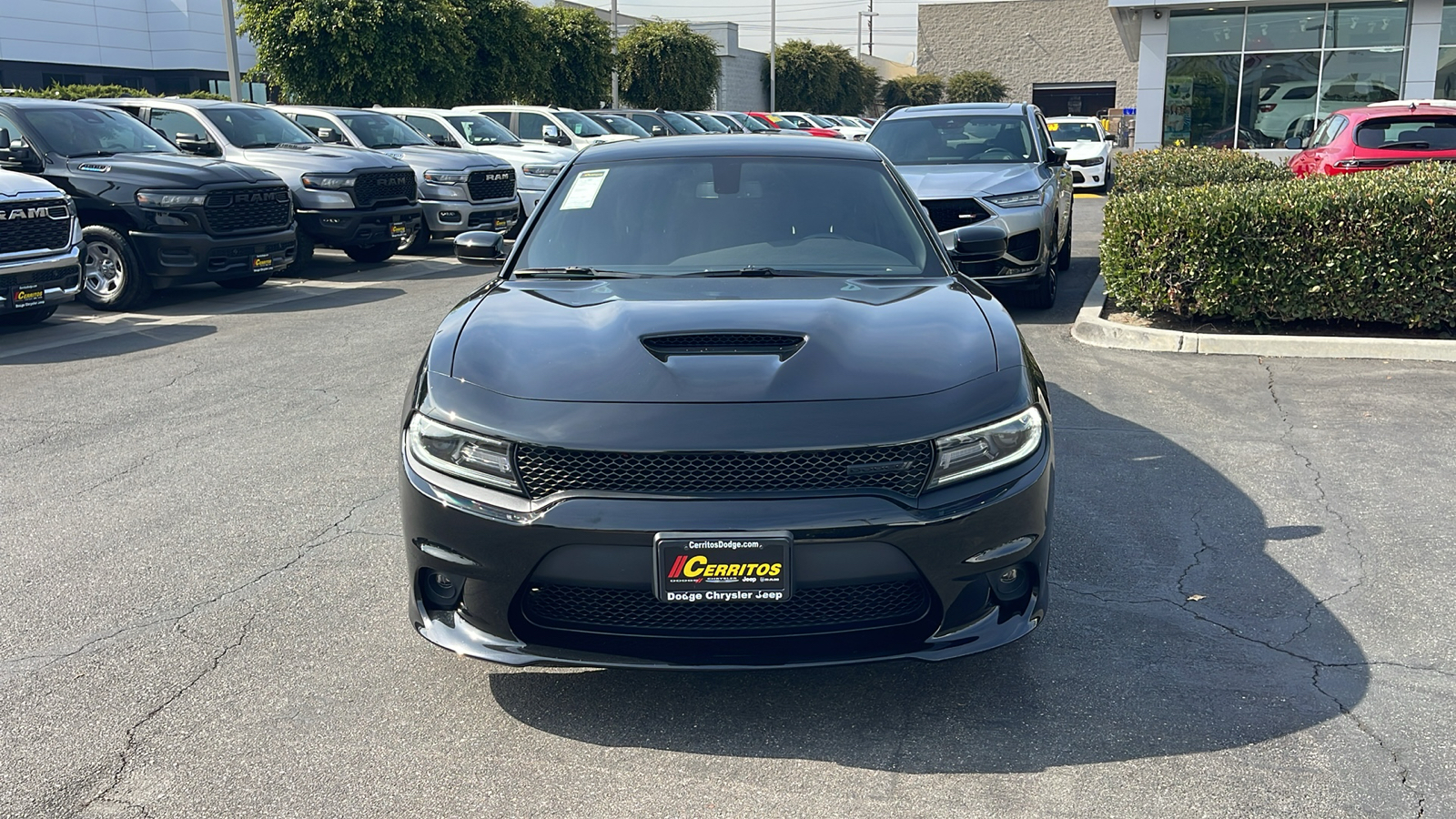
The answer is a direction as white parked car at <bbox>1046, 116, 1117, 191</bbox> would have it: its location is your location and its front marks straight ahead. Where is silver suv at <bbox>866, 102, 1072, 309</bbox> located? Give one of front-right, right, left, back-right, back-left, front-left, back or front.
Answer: front

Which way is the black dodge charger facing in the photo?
toward the camera

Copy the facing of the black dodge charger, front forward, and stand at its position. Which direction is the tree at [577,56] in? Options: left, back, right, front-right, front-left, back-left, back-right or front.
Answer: back

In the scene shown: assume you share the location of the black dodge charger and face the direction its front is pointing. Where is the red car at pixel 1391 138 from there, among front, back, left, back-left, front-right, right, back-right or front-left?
back-left

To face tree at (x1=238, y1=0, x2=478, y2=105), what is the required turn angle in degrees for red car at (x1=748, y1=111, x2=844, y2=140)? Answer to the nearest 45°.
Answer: approximately 90° to its right

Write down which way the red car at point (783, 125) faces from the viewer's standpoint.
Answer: facing the viewer and to the right of the viewer

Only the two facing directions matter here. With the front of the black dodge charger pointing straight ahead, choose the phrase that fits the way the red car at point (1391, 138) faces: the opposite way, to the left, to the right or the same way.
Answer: the opposite way

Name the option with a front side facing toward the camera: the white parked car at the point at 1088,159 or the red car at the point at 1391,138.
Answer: the white parked car

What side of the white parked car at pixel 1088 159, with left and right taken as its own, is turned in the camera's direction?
front

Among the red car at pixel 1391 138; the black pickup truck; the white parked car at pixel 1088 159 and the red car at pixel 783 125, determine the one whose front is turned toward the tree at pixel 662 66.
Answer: the red car at pixel 1391 138

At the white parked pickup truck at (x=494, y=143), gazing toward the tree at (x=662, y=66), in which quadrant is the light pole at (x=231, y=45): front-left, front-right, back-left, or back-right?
front-left

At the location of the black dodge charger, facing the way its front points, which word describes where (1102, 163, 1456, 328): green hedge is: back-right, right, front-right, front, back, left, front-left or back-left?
back-left

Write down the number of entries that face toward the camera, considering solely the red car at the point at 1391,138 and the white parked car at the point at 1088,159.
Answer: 1

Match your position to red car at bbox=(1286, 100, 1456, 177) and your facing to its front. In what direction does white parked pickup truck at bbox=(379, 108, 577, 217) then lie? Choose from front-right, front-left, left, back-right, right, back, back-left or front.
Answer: front-left

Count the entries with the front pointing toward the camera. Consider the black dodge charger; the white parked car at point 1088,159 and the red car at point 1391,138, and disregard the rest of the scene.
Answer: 2

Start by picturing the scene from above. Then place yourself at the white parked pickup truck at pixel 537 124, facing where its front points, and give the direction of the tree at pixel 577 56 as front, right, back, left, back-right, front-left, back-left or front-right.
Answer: back-left

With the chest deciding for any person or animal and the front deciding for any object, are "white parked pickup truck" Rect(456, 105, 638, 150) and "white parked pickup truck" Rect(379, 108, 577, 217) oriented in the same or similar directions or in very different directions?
same or similar directions

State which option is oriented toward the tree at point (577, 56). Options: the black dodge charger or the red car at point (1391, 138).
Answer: the red car
